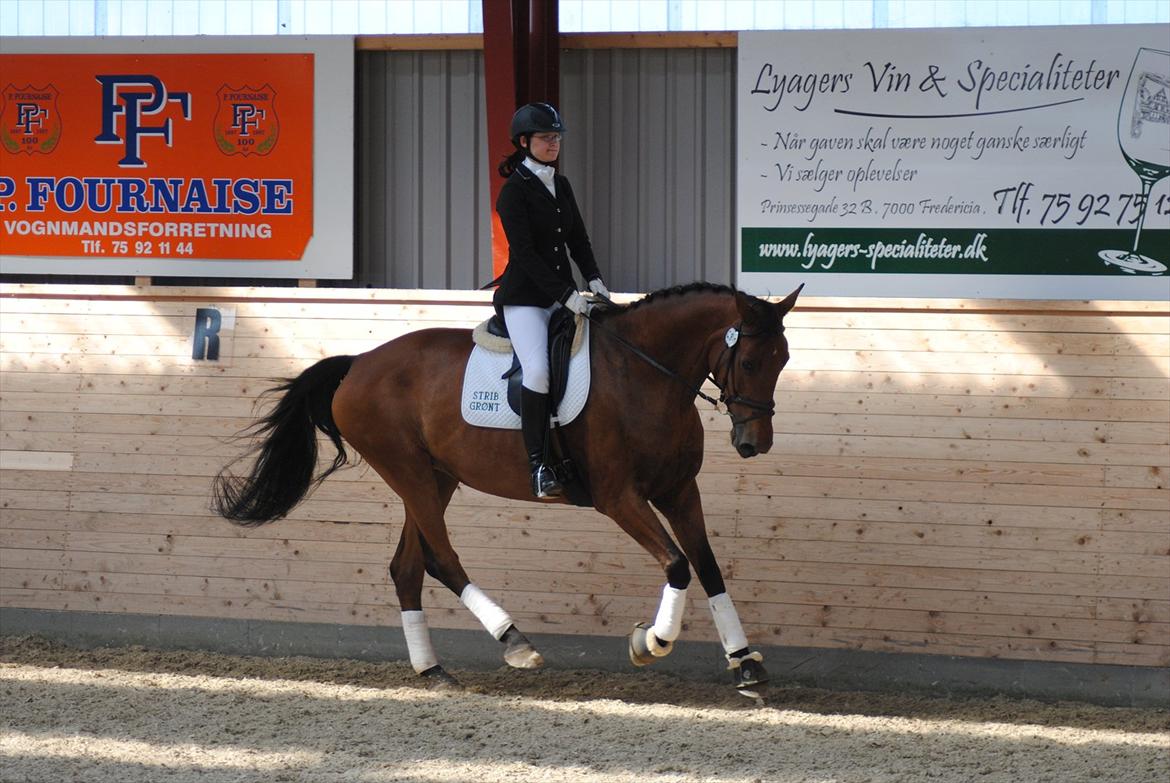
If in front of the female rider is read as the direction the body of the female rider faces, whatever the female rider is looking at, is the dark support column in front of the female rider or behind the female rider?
behind

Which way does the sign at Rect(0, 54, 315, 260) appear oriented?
toward the camera

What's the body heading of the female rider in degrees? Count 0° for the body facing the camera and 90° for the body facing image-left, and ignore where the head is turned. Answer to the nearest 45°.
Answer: approximately 315°

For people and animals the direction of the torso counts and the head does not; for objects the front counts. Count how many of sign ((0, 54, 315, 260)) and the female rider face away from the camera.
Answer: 0

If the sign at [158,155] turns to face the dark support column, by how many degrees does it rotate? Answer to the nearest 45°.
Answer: approximately 45° to its left

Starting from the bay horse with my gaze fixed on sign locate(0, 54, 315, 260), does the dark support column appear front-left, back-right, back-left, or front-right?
front-right

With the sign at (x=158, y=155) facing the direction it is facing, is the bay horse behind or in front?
in front

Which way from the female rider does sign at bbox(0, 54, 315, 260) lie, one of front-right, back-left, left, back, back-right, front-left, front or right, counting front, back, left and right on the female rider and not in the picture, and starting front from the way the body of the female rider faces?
back
